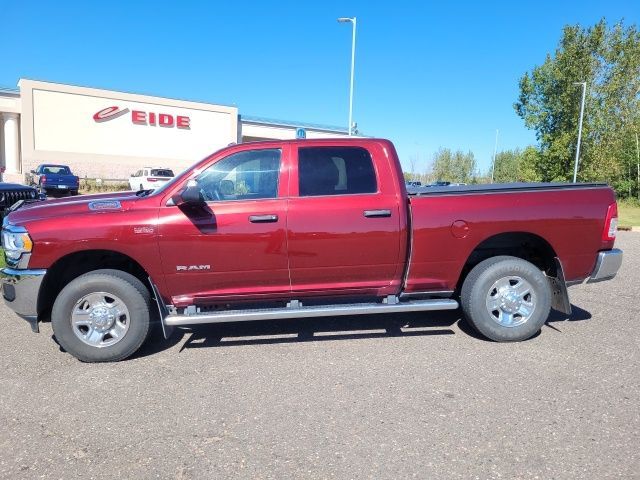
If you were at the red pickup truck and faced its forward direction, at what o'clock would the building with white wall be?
The building with white wall is roughly at 2 o'clock from the red pickup truck.

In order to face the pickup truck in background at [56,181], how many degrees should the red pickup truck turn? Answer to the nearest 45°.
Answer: approximately 45° to its right

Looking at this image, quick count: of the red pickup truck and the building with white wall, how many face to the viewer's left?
1

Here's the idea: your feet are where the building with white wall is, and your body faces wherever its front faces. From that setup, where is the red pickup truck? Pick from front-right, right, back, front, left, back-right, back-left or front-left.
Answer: front-right

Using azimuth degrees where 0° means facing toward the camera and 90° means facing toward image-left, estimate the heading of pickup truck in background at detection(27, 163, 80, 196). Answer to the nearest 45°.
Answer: approximately 135°

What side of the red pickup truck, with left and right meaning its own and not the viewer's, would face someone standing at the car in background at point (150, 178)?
right

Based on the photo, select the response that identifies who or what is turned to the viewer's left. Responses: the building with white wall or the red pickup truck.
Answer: the red pickup truck

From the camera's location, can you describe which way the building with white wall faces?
facing the viewer and to the right of the viewer

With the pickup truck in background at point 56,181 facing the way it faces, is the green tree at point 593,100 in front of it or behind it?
behind

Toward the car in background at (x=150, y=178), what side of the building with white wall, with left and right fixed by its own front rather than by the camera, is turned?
front

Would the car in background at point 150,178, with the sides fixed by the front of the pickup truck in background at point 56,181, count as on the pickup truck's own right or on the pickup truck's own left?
on the pickup truck's own right

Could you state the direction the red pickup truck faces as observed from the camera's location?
facing to the left of the viewer
